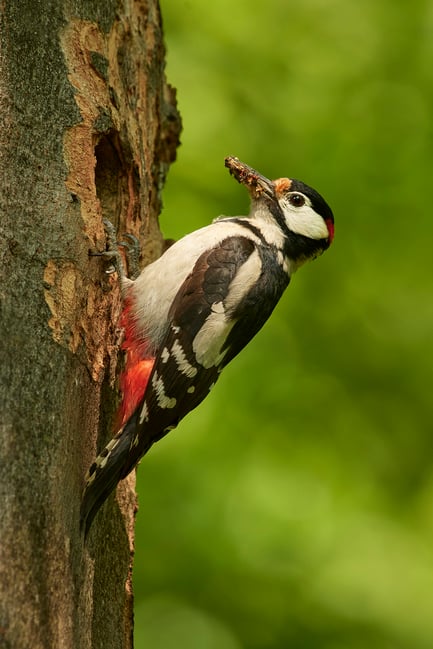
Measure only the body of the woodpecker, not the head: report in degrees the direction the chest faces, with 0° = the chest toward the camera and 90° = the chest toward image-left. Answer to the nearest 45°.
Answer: approximately 90°
